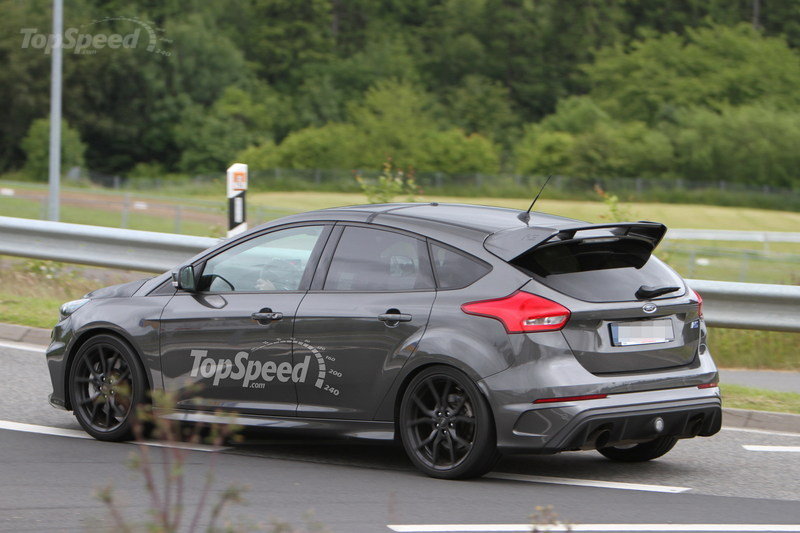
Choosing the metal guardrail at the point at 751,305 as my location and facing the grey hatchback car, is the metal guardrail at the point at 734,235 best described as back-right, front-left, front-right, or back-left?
back-right

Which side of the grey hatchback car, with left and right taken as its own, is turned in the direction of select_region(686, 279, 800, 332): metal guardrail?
right

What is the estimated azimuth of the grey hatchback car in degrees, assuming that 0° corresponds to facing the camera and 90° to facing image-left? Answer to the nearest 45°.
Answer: approximately 135°

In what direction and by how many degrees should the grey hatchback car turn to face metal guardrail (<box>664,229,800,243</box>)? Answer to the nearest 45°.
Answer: approximately 45° to its right
